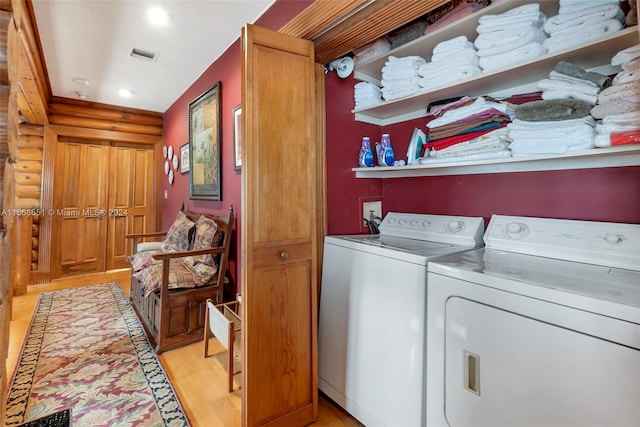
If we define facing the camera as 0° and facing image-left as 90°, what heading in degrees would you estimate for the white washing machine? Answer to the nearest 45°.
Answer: approximately 45°

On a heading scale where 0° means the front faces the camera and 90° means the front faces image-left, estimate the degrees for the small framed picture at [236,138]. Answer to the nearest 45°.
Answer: approximately 90°

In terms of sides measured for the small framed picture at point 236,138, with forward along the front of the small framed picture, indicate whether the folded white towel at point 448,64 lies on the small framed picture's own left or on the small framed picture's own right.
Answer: on the small framed picture's own left

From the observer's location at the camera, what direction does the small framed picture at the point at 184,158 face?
facing to the left of the viewer

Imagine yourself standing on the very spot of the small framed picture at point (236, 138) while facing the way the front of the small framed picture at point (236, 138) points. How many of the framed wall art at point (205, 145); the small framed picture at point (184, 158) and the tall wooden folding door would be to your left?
1
